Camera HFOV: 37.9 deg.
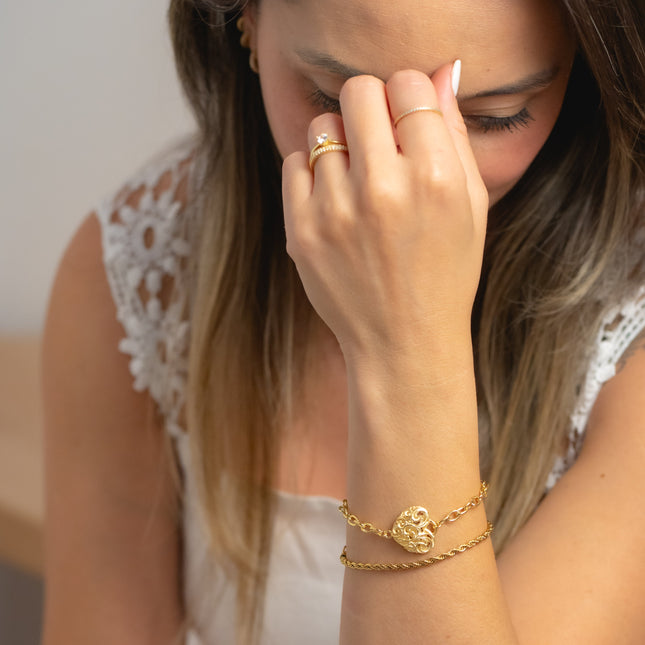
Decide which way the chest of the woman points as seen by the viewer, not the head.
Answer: toward the camera
